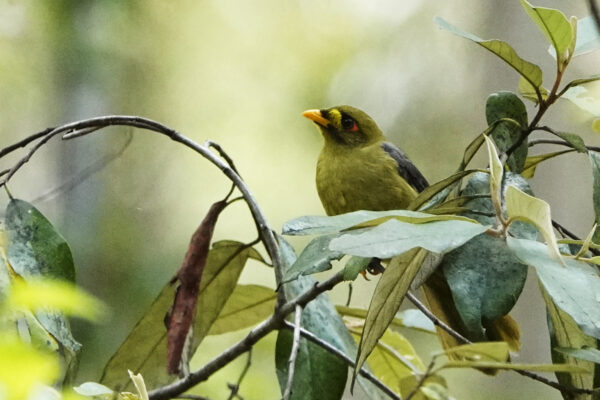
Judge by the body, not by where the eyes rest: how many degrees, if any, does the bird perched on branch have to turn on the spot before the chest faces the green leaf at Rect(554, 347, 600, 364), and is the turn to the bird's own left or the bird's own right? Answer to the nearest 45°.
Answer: approximately 135° to the bird's own left

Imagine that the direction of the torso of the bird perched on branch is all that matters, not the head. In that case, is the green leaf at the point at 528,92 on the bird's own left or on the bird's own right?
on the bird's own left

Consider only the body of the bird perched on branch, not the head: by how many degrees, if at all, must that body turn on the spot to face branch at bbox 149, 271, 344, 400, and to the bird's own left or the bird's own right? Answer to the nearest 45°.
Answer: approximately 45° to the bird's own right

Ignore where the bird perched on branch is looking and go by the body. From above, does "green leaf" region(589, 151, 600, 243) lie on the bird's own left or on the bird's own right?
on the bird's own left

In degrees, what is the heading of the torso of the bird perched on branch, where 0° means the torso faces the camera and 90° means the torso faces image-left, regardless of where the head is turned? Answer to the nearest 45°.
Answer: approximately 45°

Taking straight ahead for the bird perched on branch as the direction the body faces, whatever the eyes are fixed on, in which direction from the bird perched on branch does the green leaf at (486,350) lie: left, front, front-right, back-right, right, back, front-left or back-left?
back-left

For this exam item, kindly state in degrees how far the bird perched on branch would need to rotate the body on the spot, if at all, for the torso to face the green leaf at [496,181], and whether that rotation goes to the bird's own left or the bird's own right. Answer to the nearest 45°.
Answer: approximately 135° to the bird's own left
